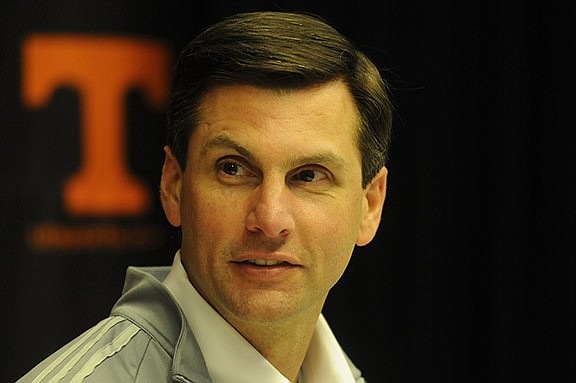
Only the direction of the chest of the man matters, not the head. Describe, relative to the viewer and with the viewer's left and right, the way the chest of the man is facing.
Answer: facing the viewer and to the right of the viewer
